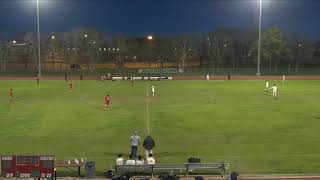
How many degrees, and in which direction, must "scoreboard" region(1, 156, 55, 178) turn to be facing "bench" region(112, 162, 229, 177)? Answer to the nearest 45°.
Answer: approximately 90° to its left

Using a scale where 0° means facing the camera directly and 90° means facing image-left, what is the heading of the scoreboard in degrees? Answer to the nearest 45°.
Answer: approximately 0°
